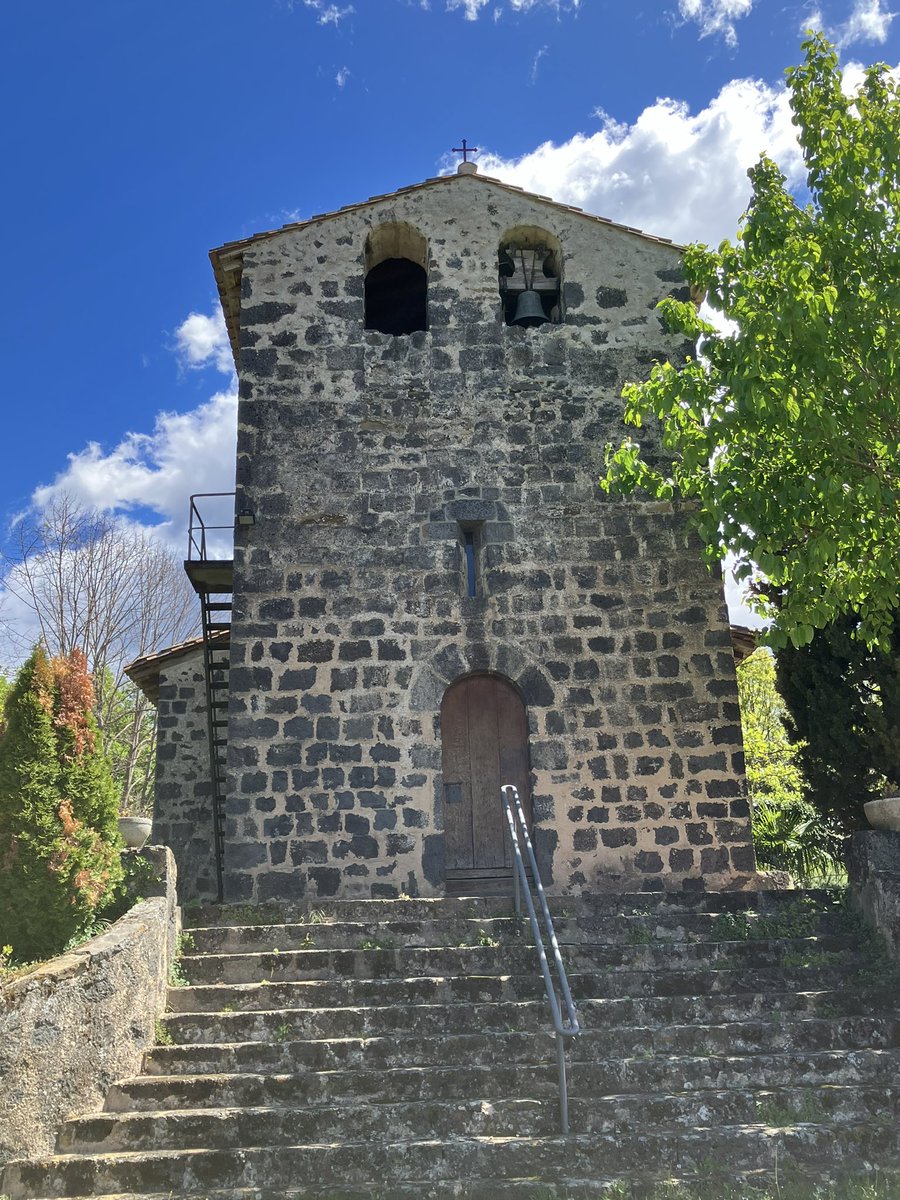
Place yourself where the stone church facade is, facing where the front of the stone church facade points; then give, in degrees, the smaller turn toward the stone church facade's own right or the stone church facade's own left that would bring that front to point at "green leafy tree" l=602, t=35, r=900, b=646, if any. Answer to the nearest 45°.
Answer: approximately 45° to the stone church facade's own left

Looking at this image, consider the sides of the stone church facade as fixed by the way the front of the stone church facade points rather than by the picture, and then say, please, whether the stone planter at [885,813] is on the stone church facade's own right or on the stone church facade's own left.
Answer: on the stone church facade's own left

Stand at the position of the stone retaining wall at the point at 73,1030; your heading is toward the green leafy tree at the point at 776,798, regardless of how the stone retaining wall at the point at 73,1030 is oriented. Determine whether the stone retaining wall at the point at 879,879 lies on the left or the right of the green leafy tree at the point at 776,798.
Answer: right

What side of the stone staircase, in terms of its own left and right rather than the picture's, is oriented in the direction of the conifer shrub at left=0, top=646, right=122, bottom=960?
right

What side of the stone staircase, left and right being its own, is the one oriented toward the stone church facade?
back

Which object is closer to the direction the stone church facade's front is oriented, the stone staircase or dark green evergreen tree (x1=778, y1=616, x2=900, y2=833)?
the stone staircase

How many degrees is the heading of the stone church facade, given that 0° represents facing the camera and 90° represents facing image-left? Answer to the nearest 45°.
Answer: approximately 0°

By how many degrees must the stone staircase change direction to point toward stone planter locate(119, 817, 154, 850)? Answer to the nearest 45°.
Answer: approximately 135° to its right

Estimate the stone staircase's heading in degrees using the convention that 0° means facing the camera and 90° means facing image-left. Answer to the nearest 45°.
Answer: approximately 0°

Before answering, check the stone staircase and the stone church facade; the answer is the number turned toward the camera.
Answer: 2
